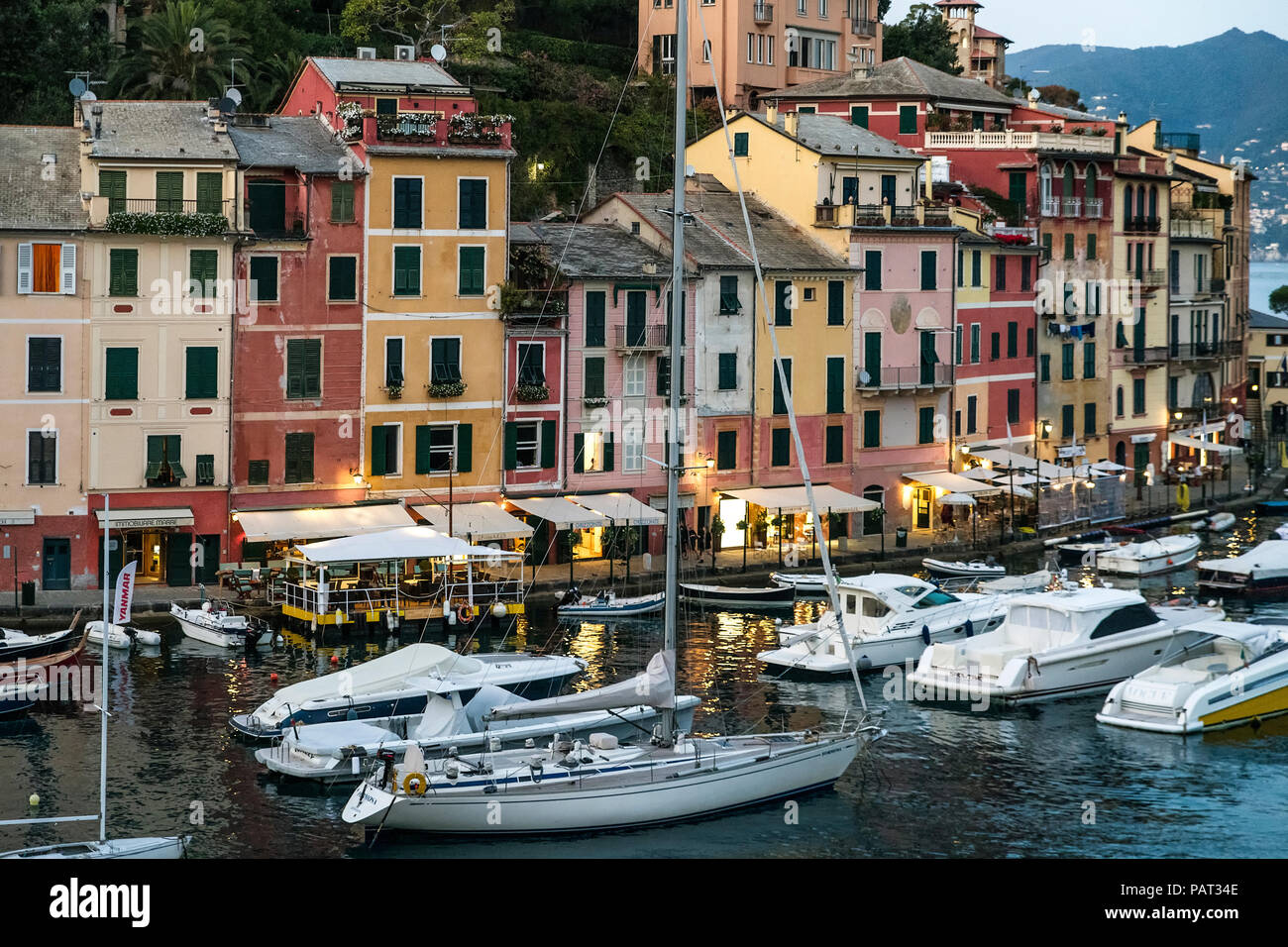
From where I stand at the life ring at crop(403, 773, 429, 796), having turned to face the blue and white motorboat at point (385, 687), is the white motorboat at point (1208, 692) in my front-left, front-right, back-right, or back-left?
front-right

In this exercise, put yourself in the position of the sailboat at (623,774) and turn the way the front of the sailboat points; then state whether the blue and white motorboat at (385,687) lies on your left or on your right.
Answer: on your left

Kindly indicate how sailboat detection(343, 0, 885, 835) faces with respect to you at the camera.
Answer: facing to the right of the viewer

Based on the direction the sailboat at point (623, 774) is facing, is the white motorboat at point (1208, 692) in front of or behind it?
in front

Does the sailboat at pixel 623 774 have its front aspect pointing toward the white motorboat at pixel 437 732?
no

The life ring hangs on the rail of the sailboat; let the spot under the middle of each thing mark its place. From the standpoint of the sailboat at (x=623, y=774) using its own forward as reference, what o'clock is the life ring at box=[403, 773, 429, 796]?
The life ring is roughly at 5 o'clock from the sailboat.

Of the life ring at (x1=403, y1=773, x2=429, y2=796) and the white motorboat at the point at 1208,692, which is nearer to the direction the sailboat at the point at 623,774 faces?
the white motorboat
